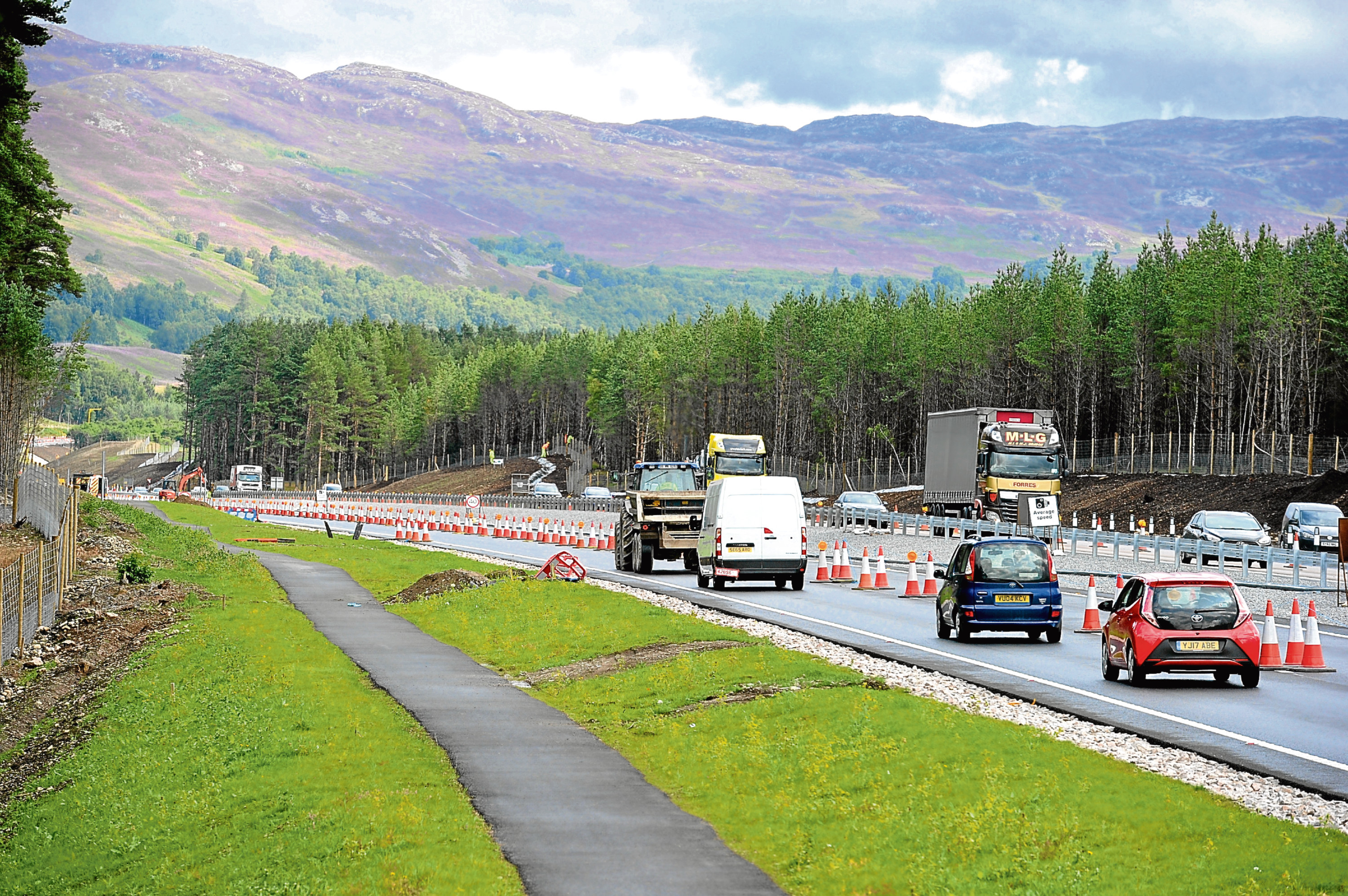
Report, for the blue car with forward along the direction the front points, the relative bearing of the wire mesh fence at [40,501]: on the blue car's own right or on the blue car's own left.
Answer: on the blue car's own left

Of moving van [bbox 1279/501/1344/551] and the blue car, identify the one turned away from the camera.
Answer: the blue car

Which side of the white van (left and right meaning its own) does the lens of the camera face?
back

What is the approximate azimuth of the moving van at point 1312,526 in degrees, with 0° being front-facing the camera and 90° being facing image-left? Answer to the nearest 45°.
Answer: approximately 315°

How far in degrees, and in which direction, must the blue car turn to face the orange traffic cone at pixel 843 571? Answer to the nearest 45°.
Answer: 0° — it already faces it

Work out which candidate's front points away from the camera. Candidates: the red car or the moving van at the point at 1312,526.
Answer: the red car

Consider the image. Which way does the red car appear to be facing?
away from the camera

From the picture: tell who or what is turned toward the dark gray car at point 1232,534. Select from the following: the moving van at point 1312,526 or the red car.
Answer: the red car

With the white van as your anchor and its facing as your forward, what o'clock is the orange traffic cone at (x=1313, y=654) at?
The orange traffic cone is roughly at 5 o'clock from the white van.

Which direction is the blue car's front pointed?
away from the camera

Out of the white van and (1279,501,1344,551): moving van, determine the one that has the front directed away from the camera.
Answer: the white van

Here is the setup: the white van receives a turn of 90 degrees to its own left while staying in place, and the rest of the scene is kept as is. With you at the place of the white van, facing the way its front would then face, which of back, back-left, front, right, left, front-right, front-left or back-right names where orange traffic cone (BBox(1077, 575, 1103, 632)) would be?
back-left
